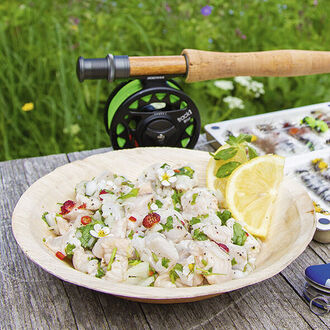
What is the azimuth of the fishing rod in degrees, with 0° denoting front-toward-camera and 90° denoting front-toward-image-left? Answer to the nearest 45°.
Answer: approximately 270°

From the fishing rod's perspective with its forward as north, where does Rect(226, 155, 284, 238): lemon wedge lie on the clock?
The lemon wedge is roughly at 2 o'clock from the fishing rod.

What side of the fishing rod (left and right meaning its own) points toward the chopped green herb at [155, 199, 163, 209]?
right

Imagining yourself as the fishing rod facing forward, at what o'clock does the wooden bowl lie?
The wooden bowl is roughly at 3 o'clock from the fishing rod.
